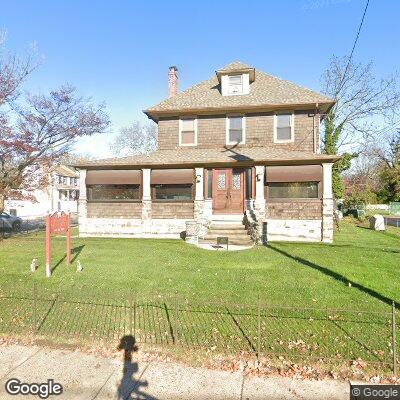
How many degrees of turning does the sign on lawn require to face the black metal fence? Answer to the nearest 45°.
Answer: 0° — it already faces it

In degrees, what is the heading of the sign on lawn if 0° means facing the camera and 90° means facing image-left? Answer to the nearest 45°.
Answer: approximately 315°

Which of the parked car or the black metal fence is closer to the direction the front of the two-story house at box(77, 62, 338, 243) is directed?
the black metal fence

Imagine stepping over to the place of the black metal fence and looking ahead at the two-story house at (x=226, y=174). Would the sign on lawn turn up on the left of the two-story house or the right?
left

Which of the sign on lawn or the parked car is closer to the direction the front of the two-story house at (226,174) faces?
the sign on lawn

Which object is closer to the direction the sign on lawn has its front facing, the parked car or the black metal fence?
the black metal fence

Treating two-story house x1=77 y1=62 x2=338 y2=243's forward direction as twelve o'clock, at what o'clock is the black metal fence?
The black metal fence is roughly at 12 o'clock from the two-story house.

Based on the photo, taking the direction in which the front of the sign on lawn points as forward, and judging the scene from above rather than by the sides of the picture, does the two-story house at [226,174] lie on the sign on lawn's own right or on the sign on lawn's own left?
on the sign on lawn's own left

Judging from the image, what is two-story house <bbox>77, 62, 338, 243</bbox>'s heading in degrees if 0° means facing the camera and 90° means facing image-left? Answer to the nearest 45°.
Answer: approximately 0°
